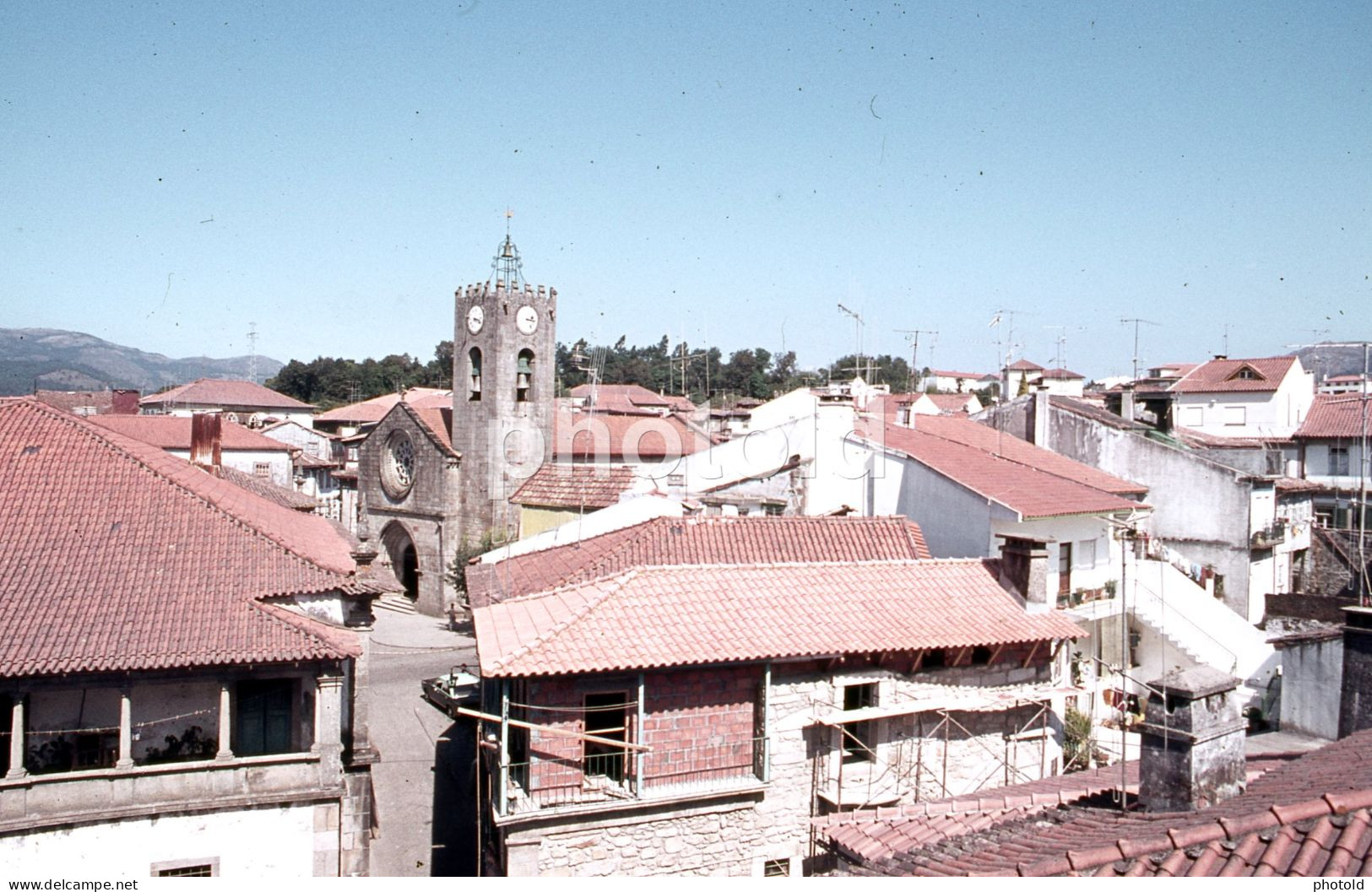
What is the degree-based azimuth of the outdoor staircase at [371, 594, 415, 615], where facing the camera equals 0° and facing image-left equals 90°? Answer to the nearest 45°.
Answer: approximately 45°

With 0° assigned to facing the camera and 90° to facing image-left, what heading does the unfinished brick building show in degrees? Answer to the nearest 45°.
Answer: approximately 0°

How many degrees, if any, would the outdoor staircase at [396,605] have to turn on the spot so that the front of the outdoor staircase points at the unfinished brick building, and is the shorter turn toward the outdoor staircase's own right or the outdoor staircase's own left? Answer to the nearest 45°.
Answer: approximately 45° to the outdoor staircase's own left

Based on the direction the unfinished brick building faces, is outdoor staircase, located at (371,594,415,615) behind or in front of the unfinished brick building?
behind
